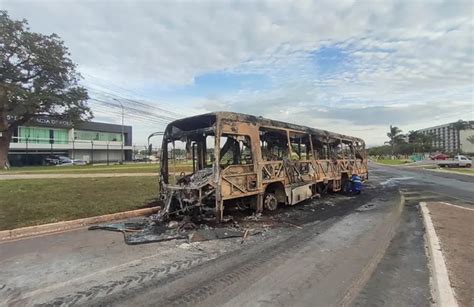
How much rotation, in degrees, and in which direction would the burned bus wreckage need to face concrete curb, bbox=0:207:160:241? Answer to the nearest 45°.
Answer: approximately 45° to its right

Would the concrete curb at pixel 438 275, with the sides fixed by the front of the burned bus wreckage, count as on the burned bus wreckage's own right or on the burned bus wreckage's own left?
on the burned bus wreckage's own left

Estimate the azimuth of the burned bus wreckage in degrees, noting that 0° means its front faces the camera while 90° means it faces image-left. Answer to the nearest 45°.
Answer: approximately 45°

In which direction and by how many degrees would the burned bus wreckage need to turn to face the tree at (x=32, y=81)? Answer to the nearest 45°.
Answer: approximately 90° to its right

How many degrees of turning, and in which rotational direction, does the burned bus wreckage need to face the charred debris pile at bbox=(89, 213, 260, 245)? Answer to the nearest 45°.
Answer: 0° — it already faces it

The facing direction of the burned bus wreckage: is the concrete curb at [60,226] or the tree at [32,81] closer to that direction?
the concrete curb
